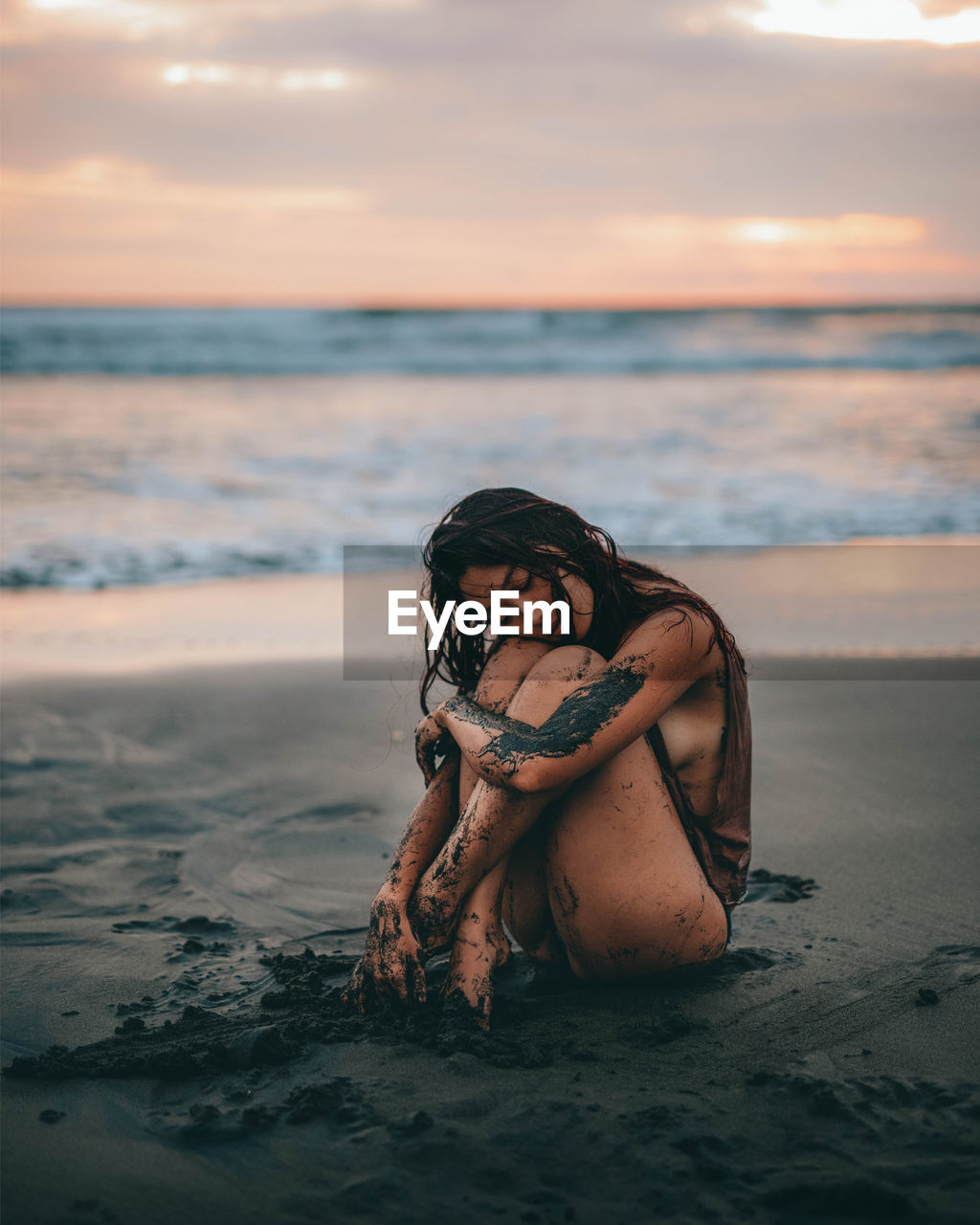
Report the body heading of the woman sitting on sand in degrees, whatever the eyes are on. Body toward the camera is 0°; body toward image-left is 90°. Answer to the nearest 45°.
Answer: approximately 45°
